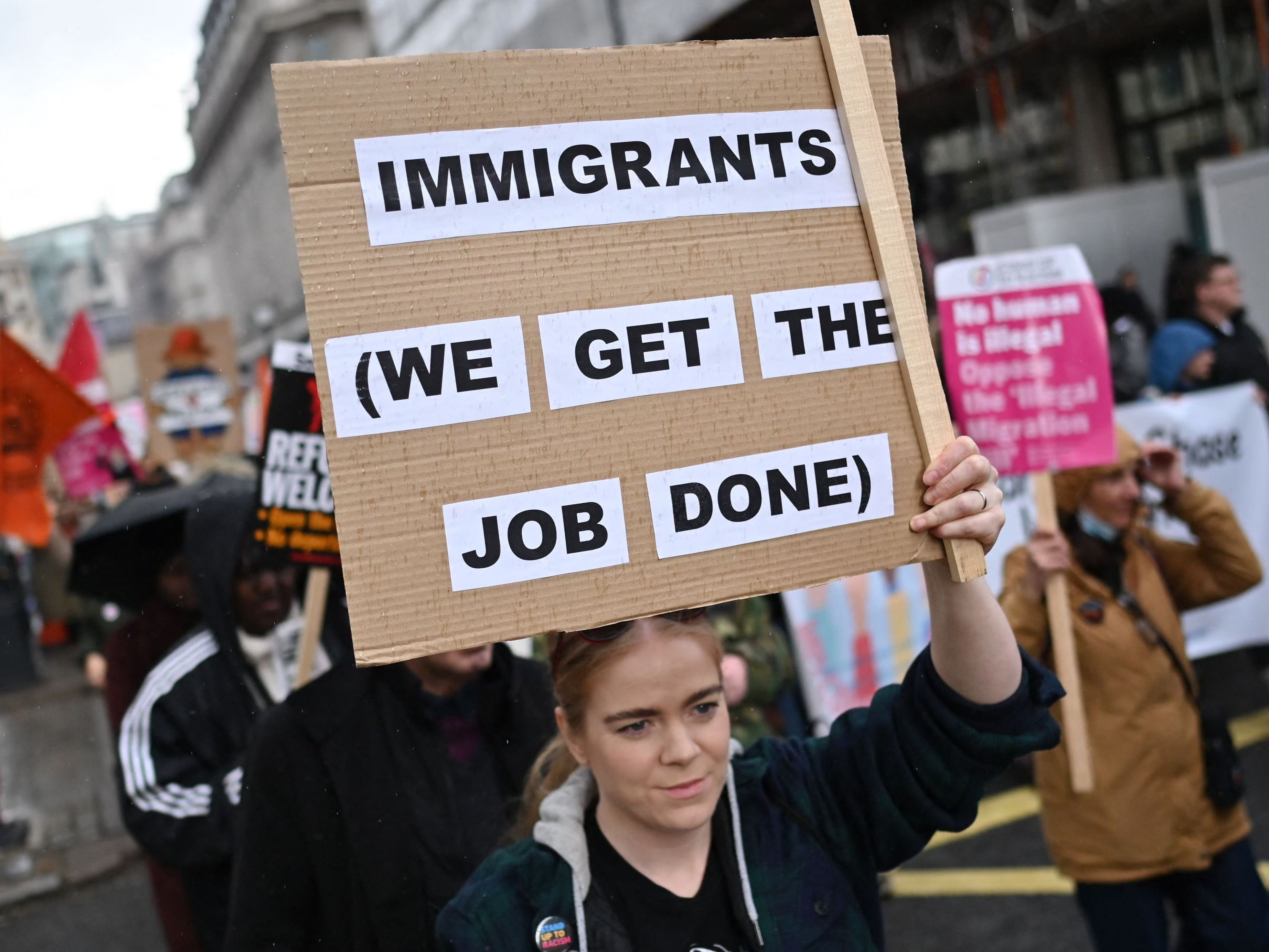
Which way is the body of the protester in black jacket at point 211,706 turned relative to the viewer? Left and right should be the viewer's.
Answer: facing the viewer and to the right of the viewer

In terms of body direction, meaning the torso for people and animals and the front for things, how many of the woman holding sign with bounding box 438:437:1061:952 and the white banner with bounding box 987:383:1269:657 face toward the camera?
2

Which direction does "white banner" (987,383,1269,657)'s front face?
toward the camera

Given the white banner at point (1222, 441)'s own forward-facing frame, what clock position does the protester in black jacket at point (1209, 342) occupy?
The protester in black jacket is roughly at 6 o'clock from the white banner.

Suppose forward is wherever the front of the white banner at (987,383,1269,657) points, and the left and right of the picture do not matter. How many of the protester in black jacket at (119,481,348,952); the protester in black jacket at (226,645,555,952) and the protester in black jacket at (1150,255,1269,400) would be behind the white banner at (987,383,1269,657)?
1

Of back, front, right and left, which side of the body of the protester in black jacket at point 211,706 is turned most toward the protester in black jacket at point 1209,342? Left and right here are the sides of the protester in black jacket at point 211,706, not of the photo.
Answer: left

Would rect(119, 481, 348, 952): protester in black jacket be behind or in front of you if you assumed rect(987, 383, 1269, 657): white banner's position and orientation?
in front

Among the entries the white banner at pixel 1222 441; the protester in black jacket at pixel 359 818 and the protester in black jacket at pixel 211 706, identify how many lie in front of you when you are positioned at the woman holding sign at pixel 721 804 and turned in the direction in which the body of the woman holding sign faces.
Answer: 0

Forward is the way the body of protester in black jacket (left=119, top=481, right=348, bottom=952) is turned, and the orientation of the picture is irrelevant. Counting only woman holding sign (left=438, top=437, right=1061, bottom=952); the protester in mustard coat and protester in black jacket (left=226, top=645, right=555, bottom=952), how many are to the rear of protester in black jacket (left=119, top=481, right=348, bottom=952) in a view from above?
0

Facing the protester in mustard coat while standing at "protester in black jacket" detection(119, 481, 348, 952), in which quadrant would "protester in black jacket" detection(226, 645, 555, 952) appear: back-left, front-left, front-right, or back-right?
front-right

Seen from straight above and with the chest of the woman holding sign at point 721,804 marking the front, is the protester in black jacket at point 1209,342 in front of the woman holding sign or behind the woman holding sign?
behind

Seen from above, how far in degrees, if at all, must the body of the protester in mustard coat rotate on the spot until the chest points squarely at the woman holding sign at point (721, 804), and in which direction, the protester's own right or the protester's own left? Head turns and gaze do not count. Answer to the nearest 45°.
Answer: approximately 45° to the protester's own right

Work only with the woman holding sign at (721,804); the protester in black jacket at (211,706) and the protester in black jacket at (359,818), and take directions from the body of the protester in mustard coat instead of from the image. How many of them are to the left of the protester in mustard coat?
0

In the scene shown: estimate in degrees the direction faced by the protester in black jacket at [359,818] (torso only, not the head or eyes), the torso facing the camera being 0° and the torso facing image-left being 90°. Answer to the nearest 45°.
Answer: approximately 315°
